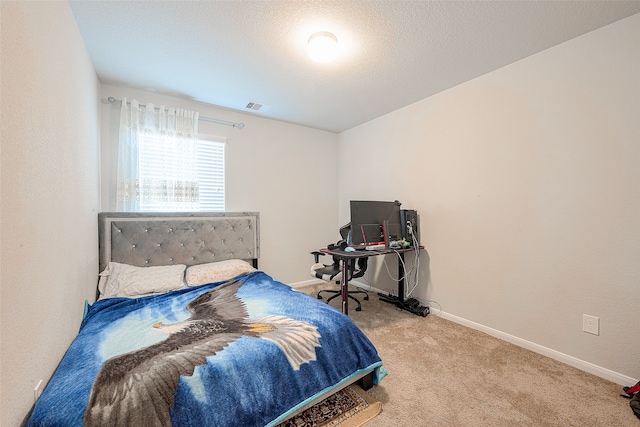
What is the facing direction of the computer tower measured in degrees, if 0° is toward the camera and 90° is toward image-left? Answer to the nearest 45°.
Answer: approximately 135°

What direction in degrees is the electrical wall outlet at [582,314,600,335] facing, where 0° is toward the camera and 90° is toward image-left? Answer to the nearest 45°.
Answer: approximately 45°

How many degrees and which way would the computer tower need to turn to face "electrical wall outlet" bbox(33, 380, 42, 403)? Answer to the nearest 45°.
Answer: approximately 90° to its left

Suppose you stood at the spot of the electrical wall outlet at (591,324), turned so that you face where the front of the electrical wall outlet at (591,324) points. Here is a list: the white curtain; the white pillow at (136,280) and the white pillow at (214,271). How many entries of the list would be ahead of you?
3
